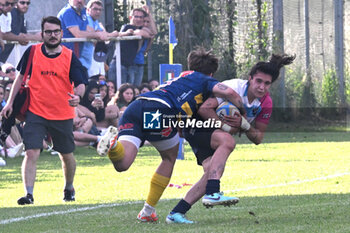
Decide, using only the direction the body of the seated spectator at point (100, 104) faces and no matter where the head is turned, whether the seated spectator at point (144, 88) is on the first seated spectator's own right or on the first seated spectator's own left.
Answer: on the first seated spectator's own left

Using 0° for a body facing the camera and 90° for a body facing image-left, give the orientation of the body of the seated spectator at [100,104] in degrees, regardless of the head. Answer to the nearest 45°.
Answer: approximately 315°

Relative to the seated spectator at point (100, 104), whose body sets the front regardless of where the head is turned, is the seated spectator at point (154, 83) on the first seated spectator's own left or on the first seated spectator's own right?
on the first seated spectator's own left
